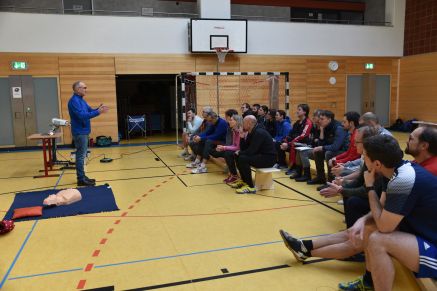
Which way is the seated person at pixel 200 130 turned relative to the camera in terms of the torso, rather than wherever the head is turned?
to the viewer's left

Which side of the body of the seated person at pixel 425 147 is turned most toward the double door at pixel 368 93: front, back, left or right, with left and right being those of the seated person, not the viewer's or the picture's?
right

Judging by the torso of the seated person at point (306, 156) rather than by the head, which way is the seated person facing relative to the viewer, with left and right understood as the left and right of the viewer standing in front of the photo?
facing to the left of the viewer

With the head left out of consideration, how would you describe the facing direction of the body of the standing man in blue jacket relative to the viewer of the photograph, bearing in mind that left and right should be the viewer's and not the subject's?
facing to the right of the viewer

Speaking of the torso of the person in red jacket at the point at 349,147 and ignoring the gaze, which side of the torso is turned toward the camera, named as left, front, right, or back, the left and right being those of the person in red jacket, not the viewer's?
left

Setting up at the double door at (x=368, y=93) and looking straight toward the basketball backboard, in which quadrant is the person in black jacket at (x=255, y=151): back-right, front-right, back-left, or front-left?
front-left

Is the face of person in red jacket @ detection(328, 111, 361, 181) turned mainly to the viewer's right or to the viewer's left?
to the viewer's left

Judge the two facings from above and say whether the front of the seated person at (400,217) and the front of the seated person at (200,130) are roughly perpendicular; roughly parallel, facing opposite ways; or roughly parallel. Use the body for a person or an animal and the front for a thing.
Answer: roughly parallel

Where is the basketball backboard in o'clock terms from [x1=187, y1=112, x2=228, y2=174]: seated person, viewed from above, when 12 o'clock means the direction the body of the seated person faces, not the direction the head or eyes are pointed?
The basketball backboard is roughly at 3 o'clock from the seated person.

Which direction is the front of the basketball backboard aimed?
toward the camera

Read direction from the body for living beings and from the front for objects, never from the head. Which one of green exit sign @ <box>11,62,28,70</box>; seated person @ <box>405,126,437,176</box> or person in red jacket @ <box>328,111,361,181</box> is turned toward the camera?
the green exit sign

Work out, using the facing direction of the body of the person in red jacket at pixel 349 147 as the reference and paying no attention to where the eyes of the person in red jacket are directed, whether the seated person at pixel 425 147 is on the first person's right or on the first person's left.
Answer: on the first person's left

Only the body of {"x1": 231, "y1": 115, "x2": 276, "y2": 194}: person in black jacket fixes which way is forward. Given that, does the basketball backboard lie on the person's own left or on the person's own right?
on the person's own right

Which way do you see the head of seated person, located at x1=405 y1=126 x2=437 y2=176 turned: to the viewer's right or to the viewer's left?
to the viewer's left

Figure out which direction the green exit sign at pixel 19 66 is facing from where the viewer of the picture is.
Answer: facing the viewer

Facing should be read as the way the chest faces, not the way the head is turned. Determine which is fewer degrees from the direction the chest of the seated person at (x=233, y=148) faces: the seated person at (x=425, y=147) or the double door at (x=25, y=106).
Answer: the double door

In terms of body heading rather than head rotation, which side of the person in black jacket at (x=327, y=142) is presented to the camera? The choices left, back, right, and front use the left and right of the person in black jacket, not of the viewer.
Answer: left

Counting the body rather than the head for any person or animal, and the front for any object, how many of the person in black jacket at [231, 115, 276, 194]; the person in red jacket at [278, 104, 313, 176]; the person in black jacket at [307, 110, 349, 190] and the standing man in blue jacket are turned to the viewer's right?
1

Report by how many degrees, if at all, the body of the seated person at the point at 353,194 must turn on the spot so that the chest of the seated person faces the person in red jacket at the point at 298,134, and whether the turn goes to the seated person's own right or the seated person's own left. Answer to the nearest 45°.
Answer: approximately 90° to the seated person's own right

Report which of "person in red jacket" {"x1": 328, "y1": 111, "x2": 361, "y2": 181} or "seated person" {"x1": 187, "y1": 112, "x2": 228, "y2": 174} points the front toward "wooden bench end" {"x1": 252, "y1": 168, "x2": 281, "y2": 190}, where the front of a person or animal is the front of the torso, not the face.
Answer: the person in red jacket

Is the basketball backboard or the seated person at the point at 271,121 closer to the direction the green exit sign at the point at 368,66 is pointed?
the seated person
